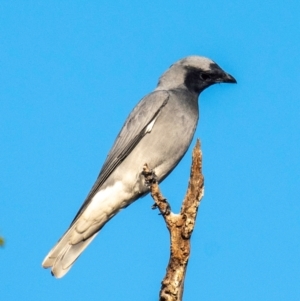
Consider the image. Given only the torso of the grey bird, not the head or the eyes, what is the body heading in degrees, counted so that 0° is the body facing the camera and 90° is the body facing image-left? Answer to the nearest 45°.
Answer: approximately 270°
